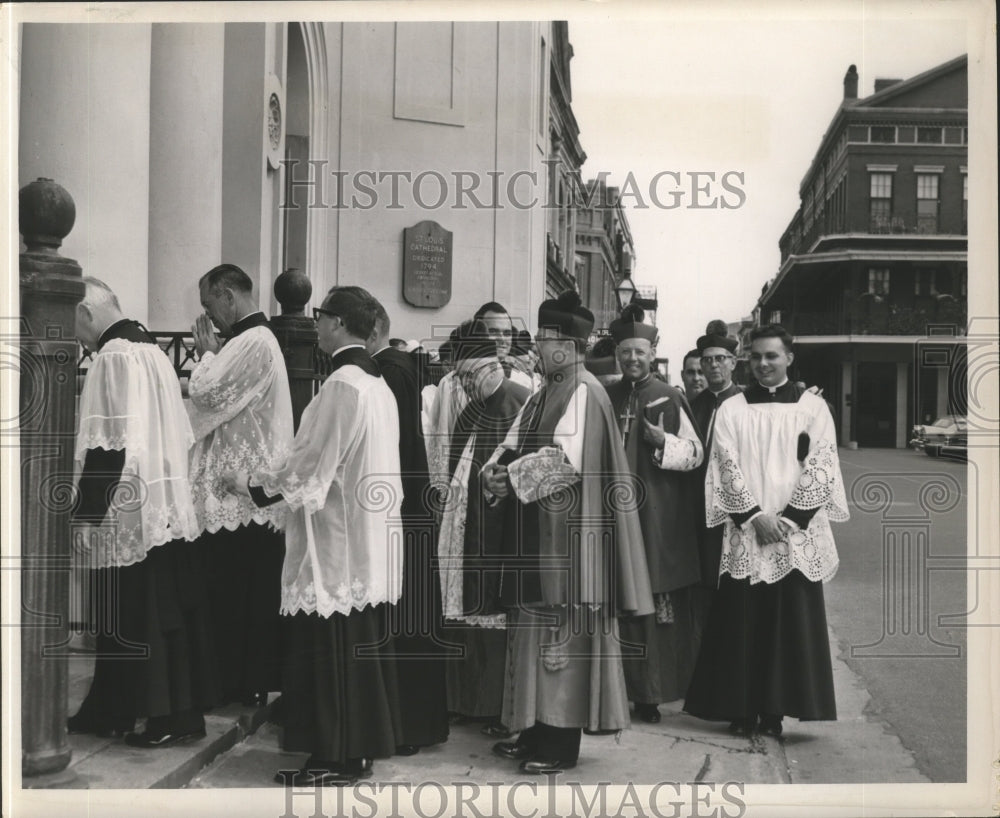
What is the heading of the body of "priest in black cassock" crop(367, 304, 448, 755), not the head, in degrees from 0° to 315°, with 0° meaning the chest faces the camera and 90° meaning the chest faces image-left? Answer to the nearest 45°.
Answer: approximately 90°

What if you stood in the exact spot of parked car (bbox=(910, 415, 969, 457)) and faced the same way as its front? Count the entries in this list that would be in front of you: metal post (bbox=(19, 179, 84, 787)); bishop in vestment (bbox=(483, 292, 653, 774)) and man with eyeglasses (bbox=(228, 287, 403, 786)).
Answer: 3

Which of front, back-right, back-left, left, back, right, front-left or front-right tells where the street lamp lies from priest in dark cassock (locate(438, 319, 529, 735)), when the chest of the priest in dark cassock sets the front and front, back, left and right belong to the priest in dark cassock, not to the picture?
back

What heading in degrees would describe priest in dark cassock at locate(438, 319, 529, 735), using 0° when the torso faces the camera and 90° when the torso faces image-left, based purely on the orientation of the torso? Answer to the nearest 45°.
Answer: approximately 45°

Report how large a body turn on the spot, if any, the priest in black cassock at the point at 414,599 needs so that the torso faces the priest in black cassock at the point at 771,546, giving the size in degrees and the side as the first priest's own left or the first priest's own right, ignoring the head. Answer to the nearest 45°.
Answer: approximately 180°

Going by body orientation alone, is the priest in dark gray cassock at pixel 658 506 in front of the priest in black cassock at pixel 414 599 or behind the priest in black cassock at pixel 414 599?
behind

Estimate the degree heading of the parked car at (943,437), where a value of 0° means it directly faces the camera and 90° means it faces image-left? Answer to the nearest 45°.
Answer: approximately 45°

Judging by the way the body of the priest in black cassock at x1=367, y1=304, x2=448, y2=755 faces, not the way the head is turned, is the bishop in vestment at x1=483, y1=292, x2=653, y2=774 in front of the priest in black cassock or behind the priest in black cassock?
behind
